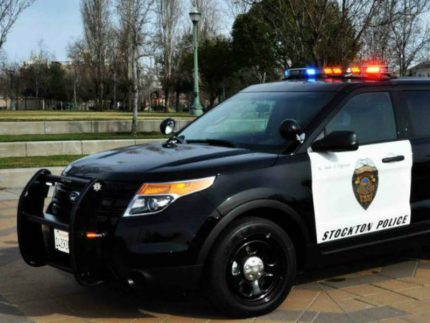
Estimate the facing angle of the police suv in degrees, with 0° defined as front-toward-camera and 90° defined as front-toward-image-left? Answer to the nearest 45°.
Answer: approximately 45°
